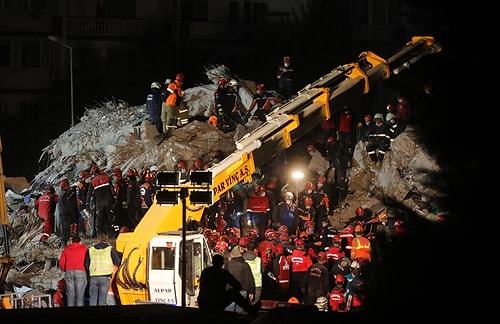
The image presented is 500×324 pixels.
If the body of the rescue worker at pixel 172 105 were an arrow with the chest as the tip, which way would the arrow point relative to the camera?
to the viewer's right

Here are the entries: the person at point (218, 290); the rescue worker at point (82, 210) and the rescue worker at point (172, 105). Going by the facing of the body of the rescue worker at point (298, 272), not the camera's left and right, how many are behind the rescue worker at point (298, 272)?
1

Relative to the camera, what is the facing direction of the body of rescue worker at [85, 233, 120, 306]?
away from the camera

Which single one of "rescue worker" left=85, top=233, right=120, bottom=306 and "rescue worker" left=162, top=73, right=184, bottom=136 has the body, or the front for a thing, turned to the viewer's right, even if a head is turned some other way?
"rescue worker" left=162, top=73, right=184, bottom=136

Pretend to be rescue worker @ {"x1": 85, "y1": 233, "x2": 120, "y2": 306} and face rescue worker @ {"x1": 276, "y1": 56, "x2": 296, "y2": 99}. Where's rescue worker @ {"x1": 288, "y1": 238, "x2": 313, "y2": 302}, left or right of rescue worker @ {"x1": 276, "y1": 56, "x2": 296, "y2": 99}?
right

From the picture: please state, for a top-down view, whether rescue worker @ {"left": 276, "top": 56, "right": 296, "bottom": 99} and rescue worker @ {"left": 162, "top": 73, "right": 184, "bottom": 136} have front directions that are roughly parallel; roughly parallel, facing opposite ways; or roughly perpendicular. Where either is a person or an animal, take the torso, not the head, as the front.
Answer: roughly perpendicular

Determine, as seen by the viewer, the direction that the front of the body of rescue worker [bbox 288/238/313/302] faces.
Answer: away from the camera

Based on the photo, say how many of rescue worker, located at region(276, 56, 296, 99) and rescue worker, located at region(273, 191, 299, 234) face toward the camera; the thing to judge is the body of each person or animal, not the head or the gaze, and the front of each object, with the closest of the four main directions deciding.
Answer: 2
